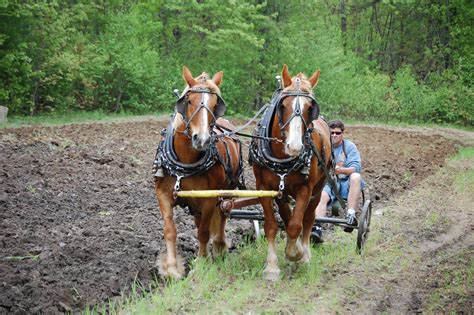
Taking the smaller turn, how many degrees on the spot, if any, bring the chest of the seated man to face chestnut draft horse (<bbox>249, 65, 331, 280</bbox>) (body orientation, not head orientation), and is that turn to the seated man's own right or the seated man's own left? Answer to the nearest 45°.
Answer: approximately 45° to the seated man's own left

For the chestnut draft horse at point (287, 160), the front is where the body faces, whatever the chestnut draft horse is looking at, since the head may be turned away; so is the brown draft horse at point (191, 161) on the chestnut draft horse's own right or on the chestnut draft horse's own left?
on the chestnut draft horse's own right

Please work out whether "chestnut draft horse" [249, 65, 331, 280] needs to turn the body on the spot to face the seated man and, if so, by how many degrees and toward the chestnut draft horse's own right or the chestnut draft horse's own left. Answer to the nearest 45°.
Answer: approximately 180°

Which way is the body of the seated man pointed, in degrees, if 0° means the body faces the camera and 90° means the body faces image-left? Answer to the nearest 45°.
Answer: approximately 45°

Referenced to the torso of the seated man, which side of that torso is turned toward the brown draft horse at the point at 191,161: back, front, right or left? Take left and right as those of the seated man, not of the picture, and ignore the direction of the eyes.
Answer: front

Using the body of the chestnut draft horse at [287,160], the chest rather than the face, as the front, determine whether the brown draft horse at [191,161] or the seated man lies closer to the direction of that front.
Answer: the brown draft horse

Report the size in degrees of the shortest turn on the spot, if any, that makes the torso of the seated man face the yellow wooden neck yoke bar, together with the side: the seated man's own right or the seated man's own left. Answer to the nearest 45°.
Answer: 0° — they already face it

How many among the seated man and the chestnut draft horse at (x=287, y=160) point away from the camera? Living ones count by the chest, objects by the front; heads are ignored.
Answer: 0
